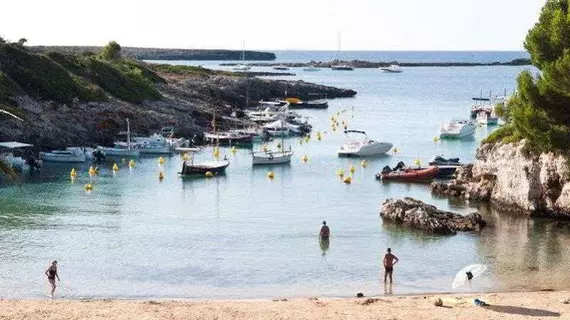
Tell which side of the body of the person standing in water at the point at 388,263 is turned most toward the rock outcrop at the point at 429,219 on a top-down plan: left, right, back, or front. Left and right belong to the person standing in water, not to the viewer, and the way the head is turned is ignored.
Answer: front

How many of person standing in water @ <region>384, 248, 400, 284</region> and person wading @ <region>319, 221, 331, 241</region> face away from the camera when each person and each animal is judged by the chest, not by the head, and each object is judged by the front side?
2

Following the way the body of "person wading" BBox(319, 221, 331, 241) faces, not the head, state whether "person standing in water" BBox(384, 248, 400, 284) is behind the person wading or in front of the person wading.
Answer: behind

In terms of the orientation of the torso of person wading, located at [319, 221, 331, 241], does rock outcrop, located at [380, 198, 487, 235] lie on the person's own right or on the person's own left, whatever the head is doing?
on the person's own right

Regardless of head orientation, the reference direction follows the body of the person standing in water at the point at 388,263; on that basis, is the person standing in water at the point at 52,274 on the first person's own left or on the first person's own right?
on the first person's own left

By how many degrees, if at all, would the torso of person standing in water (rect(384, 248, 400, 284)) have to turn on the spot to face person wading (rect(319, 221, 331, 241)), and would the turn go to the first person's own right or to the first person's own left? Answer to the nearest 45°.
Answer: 0° — they already face them

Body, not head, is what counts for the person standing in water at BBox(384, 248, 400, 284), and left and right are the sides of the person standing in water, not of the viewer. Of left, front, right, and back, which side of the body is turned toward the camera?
back

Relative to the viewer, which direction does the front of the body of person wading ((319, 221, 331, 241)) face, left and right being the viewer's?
facing away from the viewer

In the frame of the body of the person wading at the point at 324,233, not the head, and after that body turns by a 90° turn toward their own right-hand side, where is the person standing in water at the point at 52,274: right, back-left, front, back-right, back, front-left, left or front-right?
back-right
